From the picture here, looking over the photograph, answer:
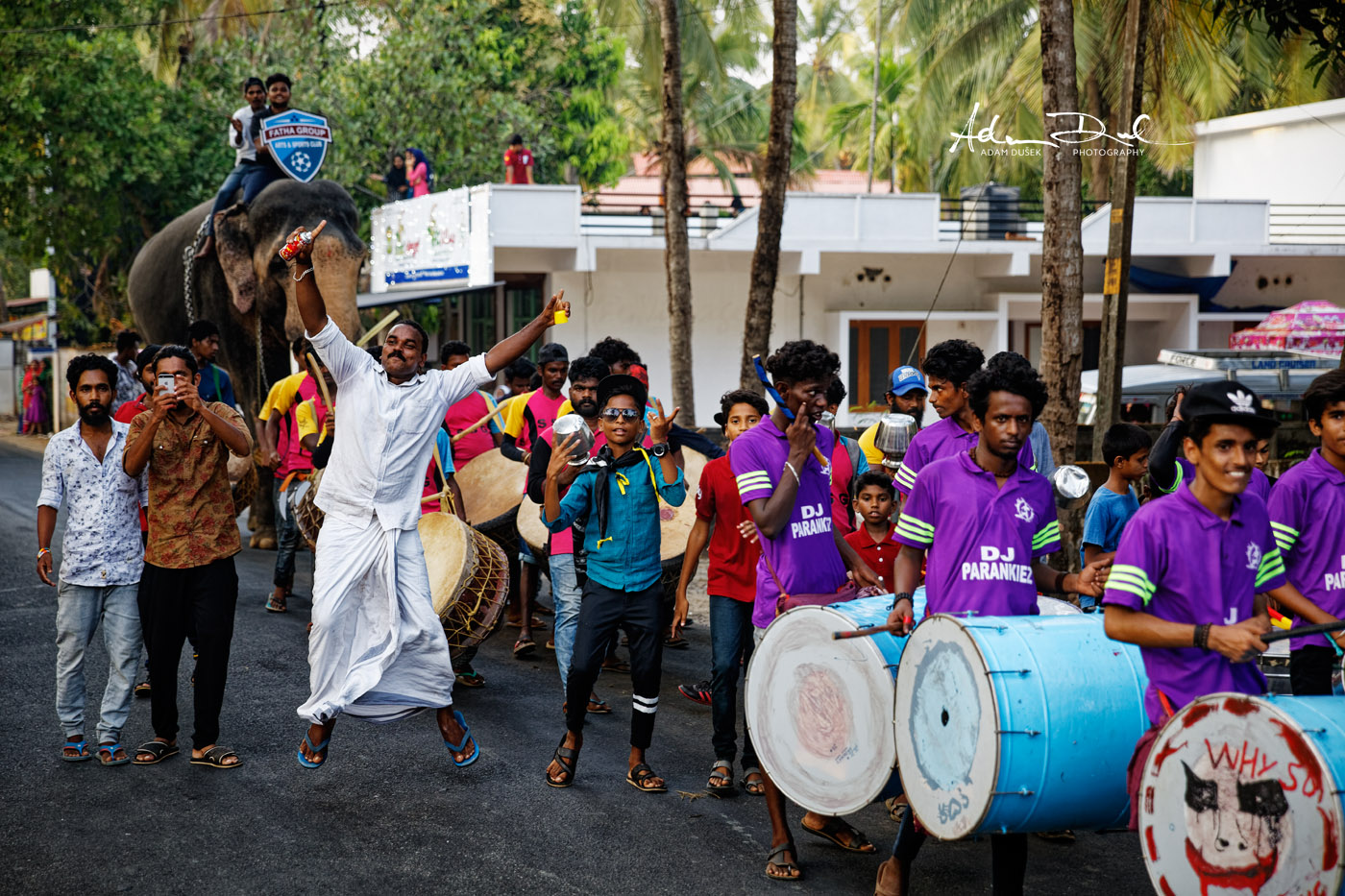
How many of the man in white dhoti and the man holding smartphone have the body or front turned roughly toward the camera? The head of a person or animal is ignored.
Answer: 2

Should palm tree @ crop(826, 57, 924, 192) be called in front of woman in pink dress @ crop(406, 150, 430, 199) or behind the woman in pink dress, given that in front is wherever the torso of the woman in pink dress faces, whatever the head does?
behind

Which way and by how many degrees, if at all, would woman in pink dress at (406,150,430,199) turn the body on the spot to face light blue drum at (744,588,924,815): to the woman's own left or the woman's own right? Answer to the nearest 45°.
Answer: approximately 45° to the woman's own left

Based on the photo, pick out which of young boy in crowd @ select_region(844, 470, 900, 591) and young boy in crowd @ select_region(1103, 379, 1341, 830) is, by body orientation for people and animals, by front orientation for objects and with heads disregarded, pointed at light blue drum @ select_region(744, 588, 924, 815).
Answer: young boy in crowd @ select_region(844, 470, 900, 591)

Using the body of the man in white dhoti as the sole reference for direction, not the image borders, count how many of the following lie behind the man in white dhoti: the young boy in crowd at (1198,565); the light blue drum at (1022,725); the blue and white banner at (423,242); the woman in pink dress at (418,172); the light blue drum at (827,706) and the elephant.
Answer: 3

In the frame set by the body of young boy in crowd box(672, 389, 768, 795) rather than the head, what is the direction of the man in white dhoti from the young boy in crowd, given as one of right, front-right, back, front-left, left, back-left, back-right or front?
right

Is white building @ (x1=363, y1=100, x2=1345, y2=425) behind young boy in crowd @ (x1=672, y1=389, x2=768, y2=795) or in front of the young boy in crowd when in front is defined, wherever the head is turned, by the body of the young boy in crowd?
behind

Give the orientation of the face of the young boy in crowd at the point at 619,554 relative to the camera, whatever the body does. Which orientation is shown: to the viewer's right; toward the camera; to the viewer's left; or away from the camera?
toward the camera

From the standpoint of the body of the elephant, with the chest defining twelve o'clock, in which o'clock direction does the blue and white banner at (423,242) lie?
The blue and white banner is roughly at 8 o'clock from the elephant.

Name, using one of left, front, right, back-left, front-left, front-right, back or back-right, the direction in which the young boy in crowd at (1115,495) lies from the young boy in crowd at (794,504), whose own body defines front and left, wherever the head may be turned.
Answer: left

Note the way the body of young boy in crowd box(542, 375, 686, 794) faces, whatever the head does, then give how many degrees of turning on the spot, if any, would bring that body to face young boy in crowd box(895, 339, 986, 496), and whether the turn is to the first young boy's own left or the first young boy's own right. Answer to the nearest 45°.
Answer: approximately 90° to the first young boy's own left

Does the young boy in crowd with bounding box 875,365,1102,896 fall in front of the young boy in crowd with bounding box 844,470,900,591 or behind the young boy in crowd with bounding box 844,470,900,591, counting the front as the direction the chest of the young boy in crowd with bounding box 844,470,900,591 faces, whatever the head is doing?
in front

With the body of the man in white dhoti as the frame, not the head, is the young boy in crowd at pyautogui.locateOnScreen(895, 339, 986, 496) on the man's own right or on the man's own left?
on the man's own left

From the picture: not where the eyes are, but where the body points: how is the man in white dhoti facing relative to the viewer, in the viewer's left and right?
facing the viewer

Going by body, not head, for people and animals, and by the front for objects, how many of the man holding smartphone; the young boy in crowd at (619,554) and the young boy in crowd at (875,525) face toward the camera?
3

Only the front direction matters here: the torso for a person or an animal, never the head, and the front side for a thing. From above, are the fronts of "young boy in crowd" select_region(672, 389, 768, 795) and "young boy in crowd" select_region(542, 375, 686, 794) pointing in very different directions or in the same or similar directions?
same or similar directions
